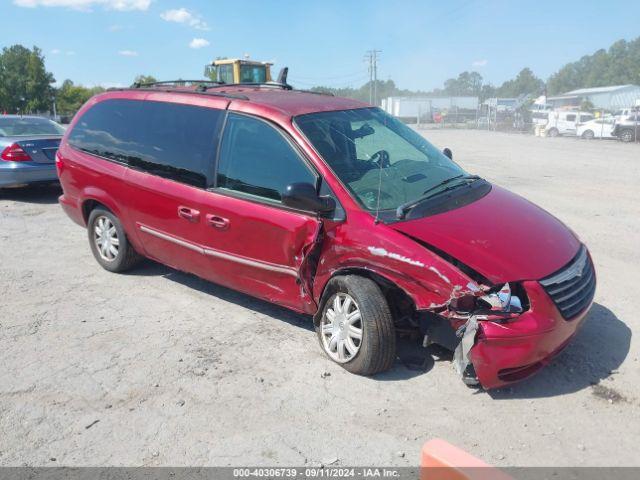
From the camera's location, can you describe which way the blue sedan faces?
facing away from the viewer and to the left of the viewer

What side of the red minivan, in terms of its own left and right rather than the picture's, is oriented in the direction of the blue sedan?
back

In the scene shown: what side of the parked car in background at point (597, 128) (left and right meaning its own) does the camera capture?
left

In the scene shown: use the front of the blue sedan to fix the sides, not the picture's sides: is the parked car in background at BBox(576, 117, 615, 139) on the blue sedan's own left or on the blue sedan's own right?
on the blue sedan's own right

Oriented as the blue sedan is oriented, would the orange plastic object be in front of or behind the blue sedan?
behind

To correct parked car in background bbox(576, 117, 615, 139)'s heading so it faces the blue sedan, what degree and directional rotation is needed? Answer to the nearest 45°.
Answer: approximately 90° to its left

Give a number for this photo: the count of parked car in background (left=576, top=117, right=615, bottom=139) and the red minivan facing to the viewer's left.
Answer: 1

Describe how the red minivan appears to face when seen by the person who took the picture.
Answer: facing the viewer and to the right of the viewer

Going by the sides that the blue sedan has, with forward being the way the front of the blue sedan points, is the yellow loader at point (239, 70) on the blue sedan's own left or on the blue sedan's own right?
on the blue sedan's own right

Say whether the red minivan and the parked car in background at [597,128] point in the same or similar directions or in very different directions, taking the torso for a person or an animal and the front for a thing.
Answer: very different directions
